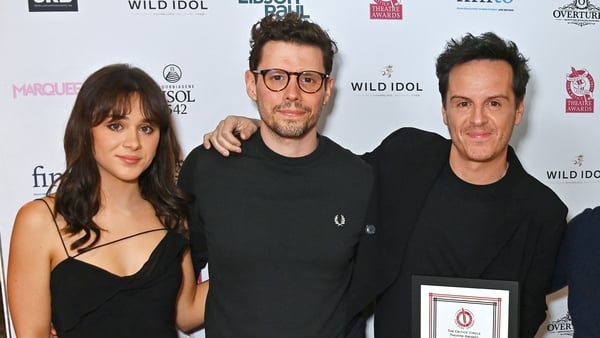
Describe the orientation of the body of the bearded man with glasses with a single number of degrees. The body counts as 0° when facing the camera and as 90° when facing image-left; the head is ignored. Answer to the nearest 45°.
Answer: approximately 0°

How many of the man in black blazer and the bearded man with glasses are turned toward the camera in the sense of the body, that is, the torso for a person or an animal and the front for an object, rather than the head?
2
